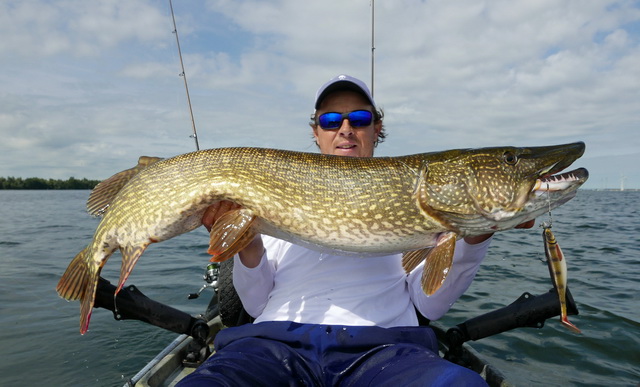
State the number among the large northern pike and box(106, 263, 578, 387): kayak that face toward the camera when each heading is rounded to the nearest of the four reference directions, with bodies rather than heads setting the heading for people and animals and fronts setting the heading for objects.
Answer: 1

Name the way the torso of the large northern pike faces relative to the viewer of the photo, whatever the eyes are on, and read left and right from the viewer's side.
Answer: facing to the right of the viewer

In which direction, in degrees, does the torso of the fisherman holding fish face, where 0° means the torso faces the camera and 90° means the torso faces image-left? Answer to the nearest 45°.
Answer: approximately 0°

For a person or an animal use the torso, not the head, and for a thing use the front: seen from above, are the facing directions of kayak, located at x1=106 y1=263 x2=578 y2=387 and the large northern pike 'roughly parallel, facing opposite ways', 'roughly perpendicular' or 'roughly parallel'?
roughly perpendicular

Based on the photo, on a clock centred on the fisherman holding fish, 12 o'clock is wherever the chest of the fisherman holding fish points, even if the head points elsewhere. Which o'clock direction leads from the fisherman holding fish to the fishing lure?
The fishing lure is roughly at 9 o'clock from the fisherman holding fish.
